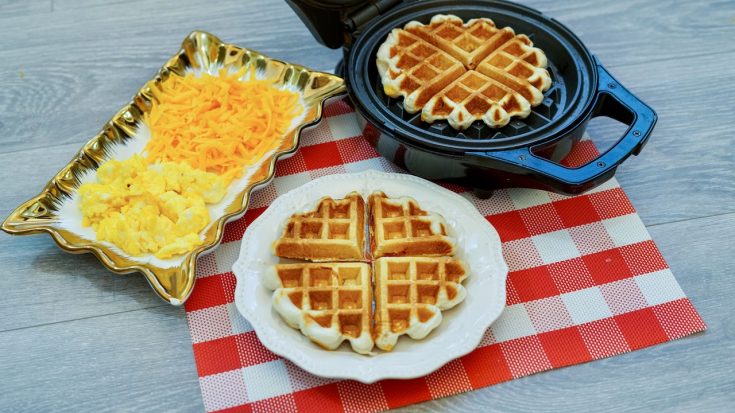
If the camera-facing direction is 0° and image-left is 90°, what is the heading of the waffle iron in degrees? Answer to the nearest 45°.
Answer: approximately 315°

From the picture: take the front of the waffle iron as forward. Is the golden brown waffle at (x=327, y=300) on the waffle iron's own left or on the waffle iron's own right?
on the waffle iron's own right

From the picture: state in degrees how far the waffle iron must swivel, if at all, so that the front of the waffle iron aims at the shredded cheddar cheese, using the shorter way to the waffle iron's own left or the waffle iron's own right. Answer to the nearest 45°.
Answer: approximately 135° to the waffle iron's own right

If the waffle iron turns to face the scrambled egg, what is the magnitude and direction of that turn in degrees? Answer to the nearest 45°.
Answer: approximately 135° to its right
